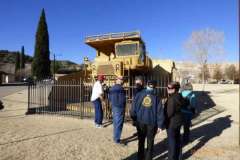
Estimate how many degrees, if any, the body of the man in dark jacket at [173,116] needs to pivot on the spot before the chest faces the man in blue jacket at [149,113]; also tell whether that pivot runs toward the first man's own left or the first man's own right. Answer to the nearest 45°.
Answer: approximately 45° to the first man's own left

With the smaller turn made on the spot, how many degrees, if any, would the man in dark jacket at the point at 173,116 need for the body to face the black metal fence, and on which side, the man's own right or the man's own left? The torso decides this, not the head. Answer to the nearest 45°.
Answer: approximately 45° to the man's own right
